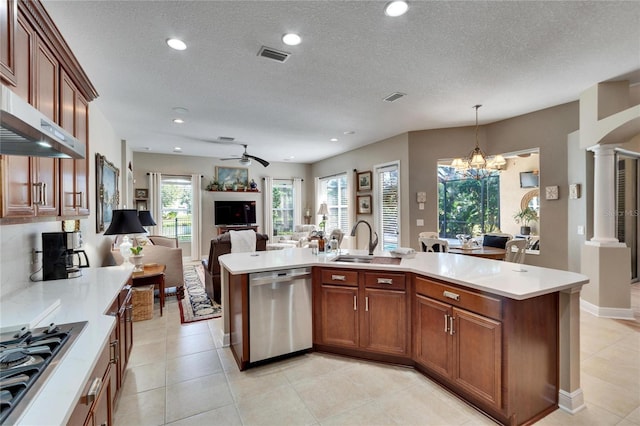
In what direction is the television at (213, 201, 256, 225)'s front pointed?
toward the camera

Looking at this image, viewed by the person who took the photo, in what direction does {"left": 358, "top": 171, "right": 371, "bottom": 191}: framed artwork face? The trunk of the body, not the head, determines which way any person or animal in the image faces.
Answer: facing the viewer and to the left of the viewer

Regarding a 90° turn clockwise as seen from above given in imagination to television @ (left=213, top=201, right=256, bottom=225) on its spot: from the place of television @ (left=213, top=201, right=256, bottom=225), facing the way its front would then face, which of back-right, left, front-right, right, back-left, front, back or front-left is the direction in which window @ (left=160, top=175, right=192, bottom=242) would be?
front

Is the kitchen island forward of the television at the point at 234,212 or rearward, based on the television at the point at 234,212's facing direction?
forward

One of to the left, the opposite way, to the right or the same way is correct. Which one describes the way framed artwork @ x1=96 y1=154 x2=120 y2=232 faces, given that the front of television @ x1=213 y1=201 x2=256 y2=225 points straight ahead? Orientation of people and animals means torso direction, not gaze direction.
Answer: to the left

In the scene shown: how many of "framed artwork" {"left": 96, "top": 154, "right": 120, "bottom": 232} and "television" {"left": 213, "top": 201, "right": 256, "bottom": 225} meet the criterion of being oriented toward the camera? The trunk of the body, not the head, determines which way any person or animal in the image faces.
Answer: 1

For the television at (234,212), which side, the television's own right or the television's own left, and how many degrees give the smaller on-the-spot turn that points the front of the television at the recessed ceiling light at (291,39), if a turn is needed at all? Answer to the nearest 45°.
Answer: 0° — it already faces it

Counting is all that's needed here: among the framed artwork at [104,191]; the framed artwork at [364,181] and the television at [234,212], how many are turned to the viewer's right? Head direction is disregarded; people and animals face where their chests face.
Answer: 1

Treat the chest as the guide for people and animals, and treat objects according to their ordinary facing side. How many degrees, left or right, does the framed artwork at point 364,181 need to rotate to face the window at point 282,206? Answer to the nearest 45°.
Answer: approximately 90° to its right

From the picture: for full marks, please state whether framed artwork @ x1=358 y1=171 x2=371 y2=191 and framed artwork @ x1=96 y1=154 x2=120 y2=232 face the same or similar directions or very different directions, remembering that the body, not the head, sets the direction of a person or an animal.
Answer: very different directions

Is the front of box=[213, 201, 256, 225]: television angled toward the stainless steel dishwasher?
yes

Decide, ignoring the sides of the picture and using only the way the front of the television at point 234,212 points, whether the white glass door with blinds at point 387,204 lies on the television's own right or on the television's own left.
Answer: on the television's own left

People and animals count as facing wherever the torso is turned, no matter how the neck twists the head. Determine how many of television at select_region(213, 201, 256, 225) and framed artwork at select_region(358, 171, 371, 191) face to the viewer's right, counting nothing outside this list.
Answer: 0

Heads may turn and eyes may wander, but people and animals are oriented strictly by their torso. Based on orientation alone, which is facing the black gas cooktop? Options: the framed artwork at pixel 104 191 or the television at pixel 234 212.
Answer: the television

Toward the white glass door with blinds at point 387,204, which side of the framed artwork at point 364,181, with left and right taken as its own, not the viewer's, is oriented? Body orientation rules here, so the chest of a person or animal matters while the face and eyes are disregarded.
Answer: left

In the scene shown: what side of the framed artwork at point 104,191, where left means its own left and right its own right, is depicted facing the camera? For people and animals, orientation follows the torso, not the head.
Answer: right

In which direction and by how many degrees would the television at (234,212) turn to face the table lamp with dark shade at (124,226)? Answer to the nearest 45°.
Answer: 0° — it already faces it
